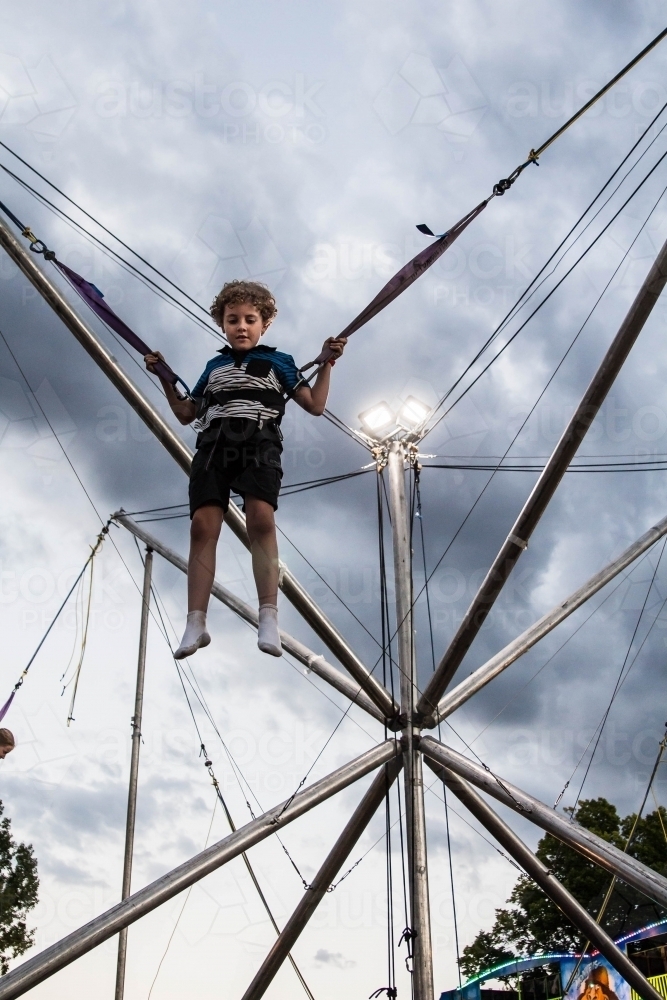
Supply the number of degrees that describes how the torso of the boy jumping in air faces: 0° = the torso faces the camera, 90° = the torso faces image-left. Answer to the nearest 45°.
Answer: approximately 0°
